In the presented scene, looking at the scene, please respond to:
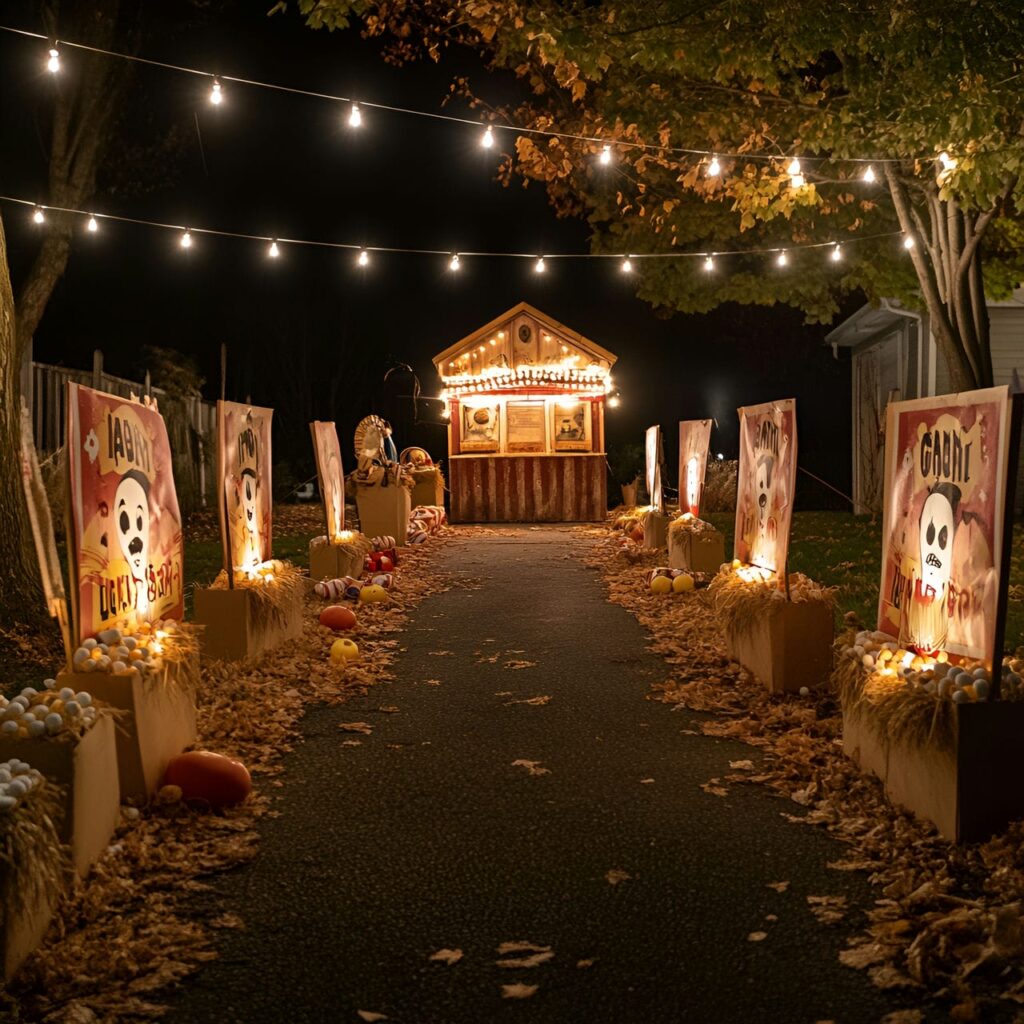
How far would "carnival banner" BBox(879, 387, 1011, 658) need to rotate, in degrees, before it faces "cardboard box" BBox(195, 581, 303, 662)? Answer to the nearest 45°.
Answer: approximately 45° to its right

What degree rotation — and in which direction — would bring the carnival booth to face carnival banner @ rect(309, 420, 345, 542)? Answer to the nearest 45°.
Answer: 0° — it already faces it

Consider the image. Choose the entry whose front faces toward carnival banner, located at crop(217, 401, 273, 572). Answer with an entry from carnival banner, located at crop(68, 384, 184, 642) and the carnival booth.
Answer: the carnival booth

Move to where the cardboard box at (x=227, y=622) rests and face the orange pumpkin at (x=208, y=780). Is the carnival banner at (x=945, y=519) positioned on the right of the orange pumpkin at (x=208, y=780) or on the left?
left

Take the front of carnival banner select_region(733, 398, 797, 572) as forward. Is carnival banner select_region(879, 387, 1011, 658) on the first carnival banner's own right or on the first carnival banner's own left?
on the first carnival banner's own left

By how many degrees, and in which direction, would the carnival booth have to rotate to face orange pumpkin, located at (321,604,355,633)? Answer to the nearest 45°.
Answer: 0° — it already faces it

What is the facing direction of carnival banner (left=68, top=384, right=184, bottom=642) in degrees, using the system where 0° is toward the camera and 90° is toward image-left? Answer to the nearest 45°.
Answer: approximately 315°

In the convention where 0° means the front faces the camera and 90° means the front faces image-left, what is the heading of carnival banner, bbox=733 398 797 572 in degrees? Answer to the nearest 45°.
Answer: approximately 45°

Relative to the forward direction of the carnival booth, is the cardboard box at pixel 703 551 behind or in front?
in front

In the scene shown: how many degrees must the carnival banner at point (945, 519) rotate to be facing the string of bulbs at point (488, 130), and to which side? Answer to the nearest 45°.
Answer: approximately 90° to its right

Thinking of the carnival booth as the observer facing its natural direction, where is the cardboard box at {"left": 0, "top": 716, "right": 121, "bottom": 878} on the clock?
The cardboard box is roughly at 12 o'clock from the carnival booth.

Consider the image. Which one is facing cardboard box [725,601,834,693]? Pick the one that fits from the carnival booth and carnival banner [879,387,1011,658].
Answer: the carnival booth

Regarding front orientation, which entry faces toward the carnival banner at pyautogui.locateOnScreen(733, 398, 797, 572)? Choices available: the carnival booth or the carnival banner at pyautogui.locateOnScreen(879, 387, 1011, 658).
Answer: the carnival booth

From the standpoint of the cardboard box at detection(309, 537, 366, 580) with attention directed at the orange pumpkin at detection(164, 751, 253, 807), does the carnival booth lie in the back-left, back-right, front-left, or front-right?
back-left
